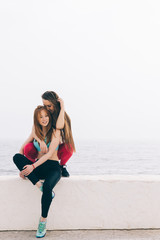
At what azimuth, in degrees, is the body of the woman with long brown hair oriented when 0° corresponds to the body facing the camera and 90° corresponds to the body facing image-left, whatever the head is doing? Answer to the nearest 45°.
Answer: approximately 0°
